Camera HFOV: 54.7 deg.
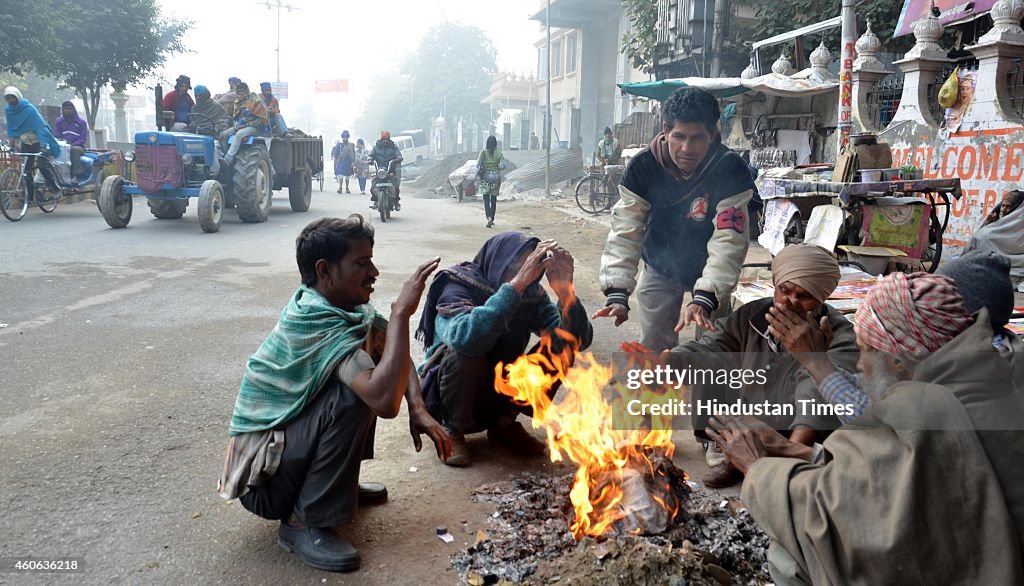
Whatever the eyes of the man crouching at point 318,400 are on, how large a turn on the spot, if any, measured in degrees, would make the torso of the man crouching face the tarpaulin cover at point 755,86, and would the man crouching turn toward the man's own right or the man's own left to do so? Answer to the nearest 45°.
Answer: approximately 45° to the man's own left

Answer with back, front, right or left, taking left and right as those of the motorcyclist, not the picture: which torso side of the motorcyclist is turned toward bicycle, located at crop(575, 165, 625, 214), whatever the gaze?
left

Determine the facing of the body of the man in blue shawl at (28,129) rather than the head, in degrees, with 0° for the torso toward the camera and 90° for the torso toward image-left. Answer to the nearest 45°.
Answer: approximately 45°

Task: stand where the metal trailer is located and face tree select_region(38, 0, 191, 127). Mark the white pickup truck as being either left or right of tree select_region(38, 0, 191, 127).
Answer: right

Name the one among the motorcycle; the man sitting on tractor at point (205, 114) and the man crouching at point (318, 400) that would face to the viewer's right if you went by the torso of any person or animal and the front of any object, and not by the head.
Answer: the man crouching

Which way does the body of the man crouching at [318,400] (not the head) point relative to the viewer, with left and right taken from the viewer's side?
facing to the right of the viewer

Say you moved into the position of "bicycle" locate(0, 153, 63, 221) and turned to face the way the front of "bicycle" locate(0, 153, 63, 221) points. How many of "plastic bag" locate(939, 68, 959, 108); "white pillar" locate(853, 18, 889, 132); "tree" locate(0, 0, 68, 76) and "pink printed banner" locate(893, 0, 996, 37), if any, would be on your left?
3

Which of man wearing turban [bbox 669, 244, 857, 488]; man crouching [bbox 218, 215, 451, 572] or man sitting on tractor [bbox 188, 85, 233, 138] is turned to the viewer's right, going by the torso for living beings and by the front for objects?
the man crouching
